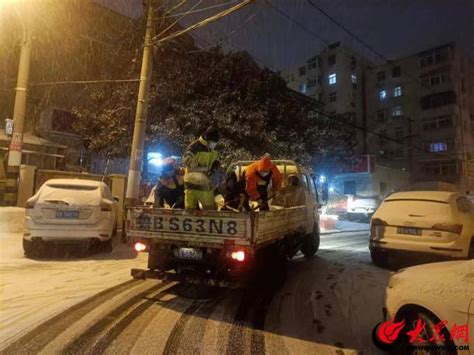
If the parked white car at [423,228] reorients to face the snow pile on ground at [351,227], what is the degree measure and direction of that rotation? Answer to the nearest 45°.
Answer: approximately 45° to its left
